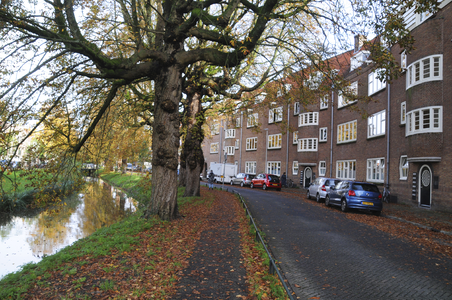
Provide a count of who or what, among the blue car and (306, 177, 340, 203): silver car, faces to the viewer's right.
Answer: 0

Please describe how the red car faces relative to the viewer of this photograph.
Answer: facing away from the viewer and to the left of the viewer

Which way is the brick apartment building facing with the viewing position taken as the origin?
facing the viewer and to the left of the viewer

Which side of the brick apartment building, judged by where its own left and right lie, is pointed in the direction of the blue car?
front

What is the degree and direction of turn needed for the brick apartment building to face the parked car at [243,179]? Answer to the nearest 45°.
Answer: approximately 90° to its right

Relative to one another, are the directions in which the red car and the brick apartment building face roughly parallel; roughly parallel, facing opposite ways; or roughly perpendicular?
roughly perpendicular

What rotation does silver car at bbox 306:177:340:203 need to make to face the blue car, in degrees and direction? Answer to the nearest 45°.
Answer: approximately 135° to its left

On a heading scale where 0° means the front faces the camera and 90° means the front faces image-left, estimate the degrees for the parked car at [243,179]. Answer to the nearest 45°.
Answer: approximately 135°

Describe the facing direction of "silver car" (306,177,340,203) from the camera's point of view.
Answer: facing away from the viewer and to the left of the viewer

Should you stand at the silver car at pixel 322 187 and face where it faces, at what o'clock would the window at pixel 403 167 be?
The window is roughly at 4 o'clock from the silver car.

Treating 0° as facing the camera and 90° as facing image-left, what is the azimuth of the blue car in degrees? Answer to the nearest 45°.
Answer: approximately 135°

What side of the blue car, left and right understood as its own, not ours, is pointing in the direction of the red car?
front

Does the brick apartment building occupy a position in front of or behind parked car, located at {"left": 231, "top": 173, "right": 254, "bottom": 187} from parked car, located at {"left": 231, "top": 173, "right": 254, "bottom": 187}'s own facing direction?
behind

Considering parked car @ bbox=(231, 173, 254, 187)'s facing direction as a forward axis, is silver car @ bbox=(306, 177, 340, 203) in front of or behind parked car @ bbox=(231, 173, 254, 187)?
behind
